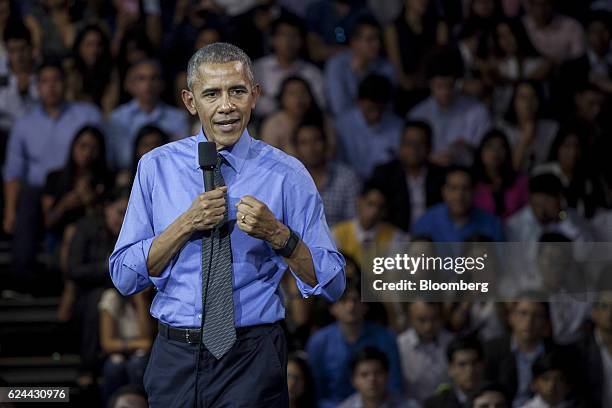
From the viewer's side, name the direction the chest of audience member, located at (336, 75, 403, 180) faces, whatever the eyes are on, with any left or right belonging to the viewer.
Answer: facing the viewer

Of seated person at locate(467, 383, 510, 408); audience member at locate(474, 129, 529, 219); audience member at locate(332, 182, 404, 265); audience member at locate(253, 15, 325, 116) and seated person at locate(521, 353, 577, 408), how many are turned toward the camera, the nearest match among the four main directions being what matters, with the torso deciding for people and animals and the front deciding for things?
5

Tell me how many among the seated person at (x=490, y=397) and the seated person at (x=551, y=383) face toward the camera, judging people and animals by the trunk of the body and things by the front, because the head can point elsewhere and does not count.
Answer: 2

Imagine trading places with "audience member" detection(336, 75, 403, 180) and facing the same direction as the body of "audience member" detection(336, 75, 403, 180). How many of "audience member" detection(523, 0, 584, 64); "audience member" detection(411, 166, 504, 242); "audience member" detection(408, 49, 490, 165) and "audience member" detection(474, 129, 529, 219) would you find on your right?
0

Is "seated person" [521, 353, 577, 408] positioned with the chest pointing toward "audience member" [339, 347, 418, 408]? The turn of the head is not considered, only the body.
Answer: no

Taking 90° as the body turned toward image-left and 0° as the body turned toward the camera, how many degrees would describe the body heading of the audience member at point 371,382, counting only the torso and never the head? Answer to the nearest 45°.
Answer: approximately 0°

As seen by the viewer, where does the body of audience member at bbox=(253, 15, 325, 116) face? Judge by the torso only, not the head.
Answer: toward the camera

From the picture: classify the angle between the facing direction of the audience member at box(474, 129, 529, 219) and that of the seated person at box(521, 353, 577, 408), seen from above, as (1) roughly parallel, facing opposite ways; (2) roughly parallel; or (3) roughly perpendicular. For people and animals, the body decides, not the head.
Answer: roughly parallel

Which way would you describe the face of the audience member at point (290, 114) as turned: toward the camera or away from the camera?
toward the camera

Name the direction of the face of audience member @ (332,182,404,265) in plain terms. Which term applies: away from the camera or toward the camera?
toward the camera

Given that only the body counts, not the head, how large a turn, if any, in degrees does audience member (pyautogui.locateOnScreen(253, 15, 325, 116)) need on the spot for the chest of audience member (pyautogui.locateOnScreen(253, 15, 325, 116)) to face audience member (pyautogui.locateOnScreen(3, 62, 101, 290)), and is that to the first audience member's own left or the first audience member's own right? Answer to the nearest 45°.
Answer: approximately 90° to the first audience member's own right

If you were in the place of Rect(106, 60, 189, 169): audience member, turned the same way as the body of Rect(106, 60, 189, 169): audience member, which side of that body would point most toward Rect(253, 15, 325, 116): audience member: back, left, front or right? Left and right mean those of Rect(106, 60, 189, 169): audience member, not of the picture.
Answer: left

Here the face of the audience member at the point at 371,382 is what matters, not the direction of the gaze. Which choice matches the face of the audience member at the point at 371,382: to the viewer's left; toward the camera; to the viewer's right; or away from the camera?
toward the camera
